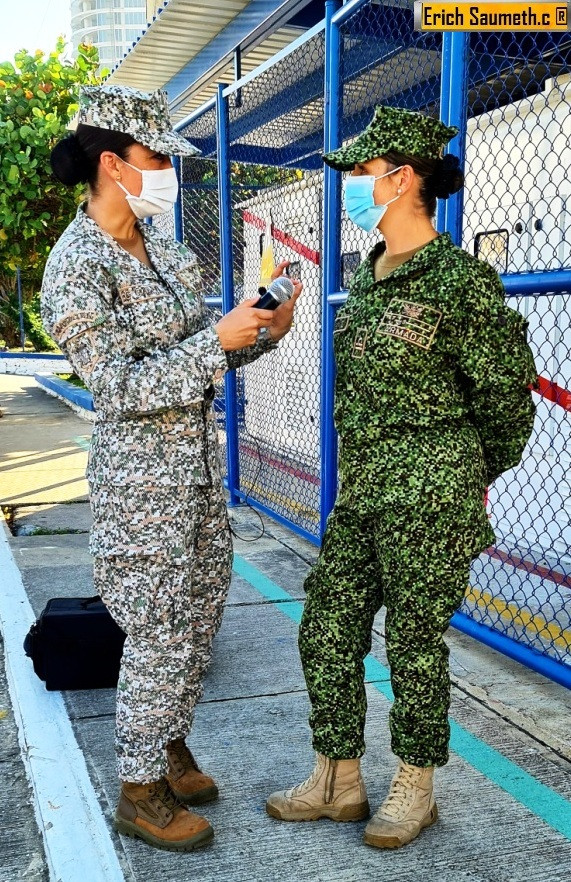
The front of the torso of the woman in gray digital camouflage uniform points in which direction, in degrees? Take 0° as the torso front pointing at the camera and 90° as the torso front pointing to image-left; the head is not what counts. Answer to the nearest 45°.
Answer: approximately 315°

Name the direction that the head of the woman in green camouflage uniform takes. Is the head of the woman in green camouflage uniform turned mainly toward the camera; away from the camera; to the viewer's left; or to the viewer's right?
to the viewer's left

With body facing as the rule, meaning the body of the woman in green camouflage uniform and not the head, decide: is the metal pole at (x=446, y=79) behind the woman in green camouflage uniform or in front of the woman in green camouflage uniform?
behind

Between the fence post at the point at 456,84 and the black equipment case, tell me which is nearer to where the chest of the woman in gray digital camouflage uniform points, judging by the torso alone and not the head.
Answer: the fence post

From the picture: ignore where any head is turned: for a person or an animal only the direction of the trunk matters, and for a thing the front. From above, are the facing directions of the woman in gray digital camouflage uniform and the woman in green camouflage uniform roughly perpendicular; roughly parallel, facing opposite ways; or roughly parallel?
roughly perpendicular

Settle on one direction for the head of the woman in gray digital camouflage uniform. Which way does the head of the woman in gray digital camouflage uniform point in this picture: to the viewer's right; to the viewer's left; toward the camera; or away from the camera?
to the viewer's right

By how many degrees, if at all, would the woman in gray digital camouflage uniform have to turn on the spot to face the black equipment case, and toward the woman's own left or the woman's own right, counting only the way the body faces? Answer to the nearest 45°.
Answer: approximately 135° to the woman's own left

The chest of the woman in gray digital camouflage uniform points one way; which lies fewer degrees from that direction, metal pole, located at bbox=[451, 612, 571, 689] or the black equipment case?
the metal pole
